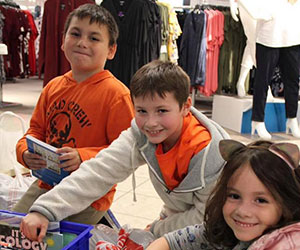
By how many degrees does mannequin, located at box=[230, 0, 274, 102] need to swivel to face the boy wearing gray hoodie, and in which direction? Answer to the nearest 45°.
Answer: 0° — it already faces them

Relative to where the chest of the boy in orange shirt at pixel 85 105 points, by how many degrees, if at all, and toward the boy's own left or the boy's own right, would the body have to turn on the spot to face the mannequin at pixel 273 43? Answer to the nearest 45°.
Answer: approximately 180°

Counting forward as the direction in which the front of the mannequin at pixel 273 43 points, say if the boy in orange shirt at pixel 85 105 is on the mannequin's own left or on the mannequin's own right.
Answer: on the mannequin's own right
